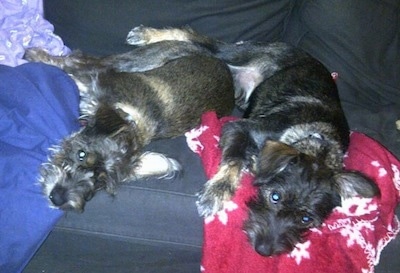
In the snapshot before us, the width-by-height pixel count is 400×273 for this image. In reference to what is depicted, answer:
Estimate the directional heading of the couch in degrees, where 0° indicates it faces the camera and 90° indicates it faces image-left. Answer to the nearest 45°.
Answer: approximately 0°

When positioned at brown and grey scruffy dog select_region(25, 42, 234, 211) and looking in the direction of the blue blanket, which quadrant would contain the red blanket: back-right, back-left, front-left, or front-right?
back-left
